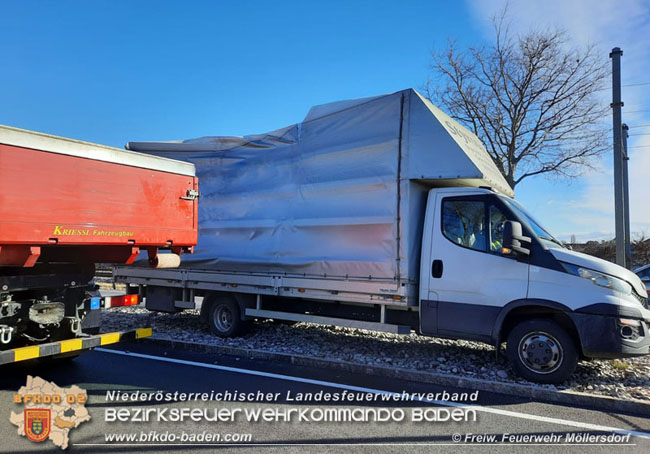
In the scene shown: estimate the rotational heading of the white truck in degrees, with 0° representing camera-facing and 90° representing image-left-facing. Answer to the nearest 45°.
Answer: approximately 315°

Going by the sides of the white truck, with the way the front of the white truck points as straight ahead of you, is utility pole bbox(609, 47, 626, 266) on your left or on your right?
on your left
